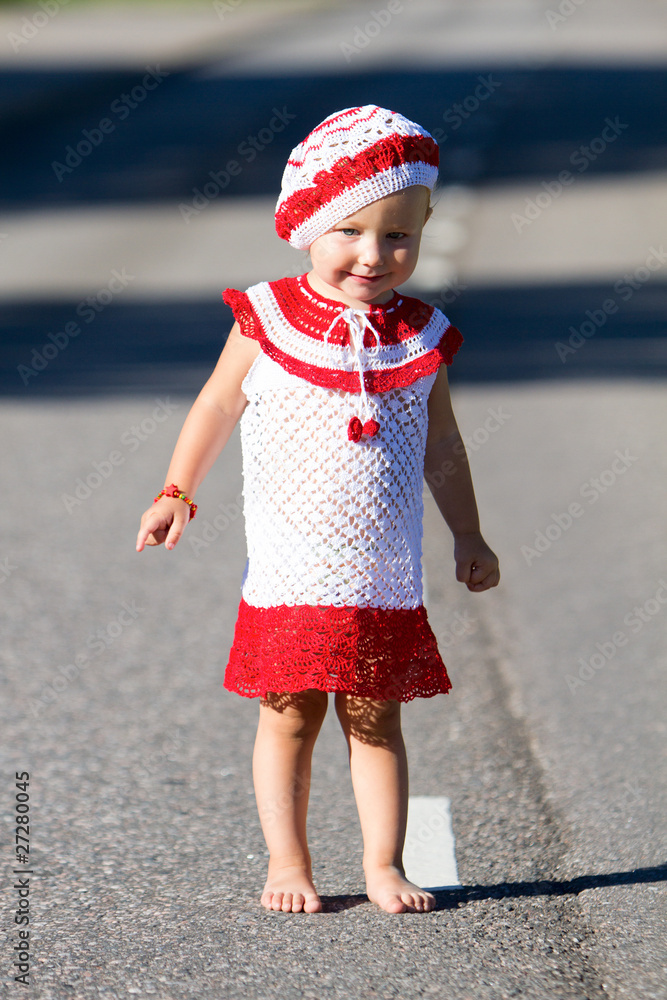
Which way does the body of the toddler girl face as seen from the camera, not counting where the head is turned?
toward the camera
